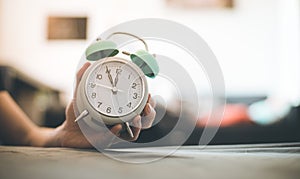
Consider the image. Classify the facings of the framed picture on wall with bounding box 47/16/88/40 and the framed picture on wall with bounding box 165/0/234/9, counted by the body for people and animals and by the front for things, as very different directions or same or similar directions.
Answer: same or similar directions

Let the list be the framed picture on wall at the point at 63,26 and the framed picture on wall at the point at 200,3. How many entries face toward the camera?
2

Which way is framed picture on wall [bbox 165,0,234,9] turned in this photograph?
toward the camera

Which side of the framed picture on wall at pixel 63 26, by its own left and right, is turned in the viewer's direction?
front
